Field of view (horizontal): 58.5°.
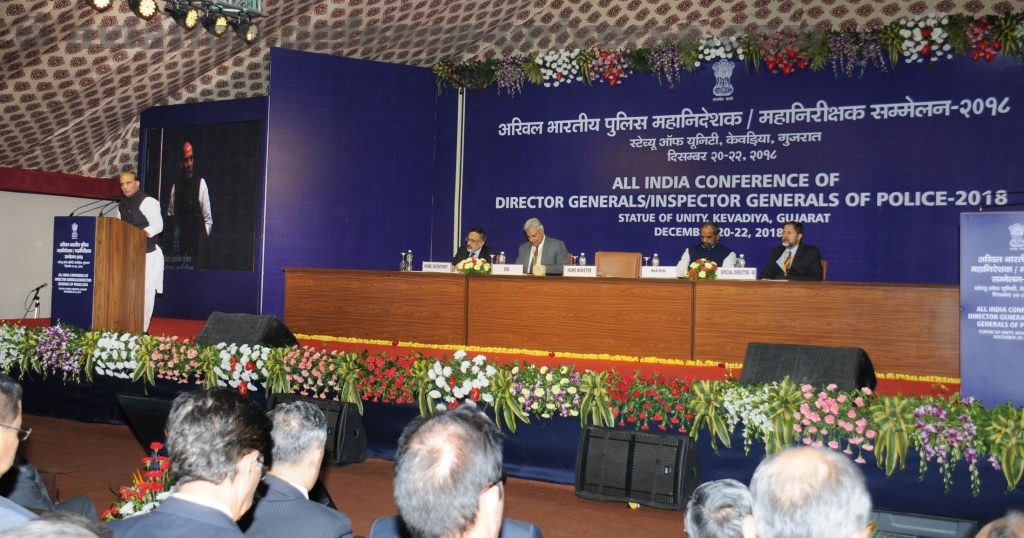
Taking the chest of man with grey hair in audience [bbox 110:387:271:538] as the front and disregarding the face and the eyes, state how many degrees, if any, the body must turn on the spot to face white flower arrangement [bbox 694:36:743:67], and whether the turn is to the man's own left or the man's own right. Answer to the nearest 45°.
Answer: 0° — they already face it

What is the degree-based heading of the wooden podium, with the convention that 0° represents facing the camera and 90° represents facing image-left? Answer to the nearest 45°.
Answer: approximately 45°

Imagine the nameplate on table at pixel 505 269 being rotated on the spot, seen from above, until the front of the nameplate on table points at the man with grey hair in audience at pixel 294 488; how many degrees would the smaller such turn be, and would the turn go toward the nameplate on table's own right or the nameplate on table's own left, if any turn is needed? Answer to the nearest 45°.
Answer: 0° — it already faces them

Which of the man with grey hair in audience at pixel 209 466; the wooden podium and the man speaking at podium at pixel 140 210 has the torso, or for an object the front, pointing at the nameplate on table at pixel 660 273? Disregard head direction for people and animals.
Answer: the man with grey hair in audience

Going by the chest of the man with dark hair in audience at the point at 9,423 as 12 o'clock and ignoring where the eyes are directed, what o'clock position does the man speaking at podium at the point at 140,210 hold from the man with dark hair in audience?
The man speaking at podium is roughly at 11 o'clock from the man with dark hair in audience.

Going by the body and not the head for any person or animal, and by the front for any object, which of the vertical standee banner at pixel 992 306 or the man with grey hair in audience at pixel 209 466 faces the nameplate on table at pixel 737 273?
the man with grey hair in audience

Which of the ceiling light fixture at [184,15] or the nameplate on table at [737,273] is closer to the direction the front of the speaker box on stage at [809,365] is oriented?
the nameplate on table

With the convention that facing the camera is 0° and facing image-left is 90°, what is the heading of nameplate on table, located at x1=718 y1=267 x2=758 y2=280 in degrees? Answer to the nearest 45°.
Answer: approximately 0°

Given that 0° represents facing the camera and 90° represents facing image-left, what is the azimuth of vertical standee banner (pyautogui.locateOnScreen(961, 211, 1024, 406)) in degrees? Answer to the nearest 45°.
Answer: approximately 0°

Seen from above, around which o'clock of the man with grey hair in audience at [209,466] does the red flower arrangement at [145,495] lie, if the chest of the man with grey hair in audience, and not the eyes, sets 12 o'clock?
The red flower arrangement is roughly at 10 o'clock from the man with grey hair in audience.
